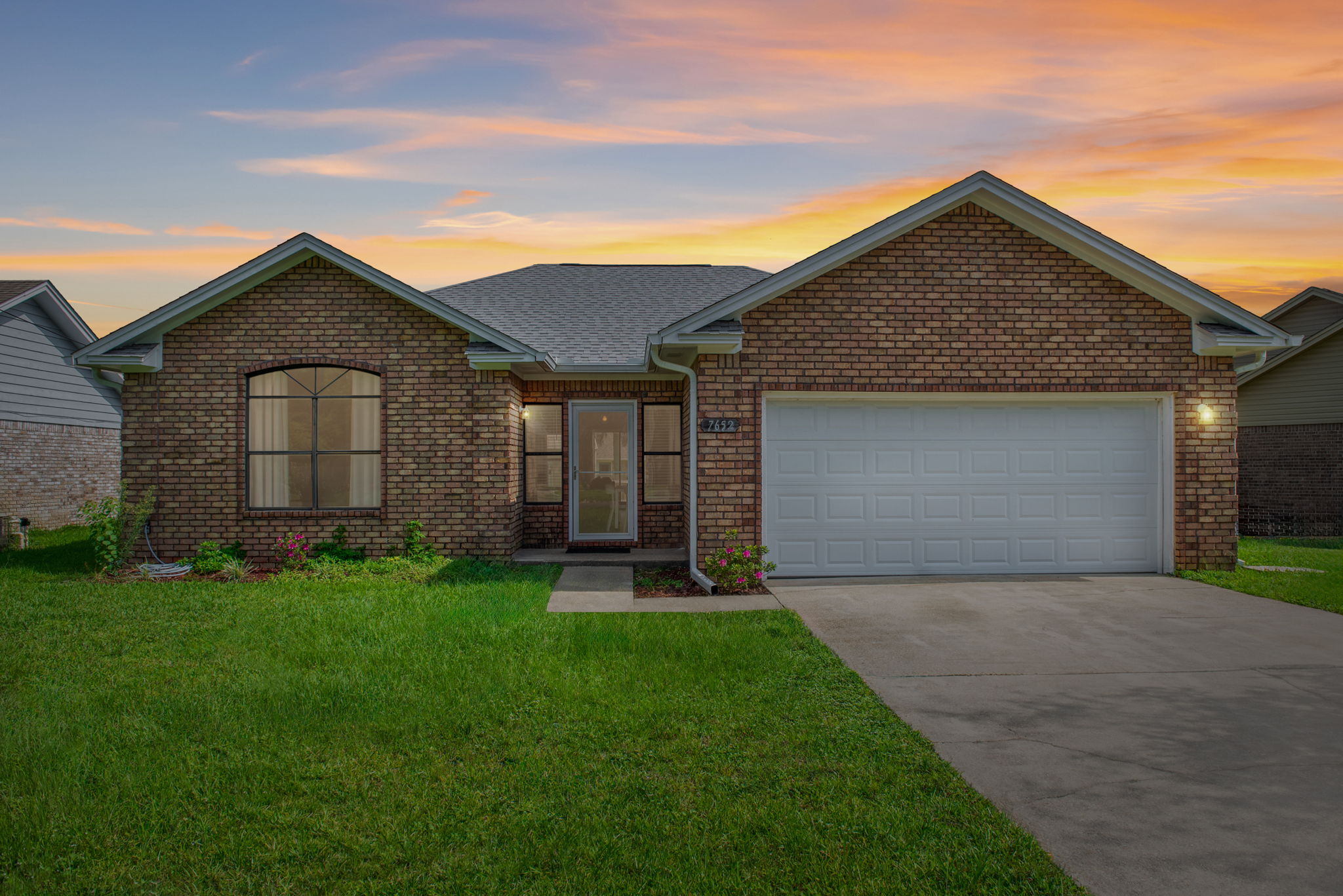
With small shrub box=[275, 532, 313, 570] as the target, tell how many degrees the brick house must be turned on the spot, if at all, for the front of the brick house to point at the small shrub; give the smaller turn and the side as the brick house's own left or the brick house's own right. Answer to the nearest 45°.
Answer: approximately 90° to the brick house's own right

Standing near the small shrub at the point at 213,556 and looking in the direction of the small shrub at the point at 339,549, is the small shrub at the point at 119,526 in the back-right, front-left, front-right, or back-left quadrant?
back-left

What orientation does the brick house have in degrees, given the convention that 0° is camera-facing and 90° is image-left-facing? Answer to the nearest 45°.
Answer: approximately 0°

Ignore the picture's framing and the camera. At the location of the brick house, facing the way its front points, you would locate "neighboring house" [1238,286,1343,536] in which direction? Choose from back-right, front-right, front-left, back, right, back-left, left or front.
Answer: back-left

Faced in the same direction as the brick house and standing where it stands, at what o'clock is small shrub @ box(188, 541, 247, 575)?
The small shrub is roughly at 3 o'clock from the brick house.

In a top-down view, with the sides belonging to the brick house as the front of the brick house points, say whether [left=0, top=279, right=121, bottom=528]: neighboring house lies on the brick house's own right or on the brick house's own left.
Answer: on the brick house's own right

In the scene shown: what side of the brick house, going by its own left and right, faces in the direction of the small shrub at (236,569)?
right
